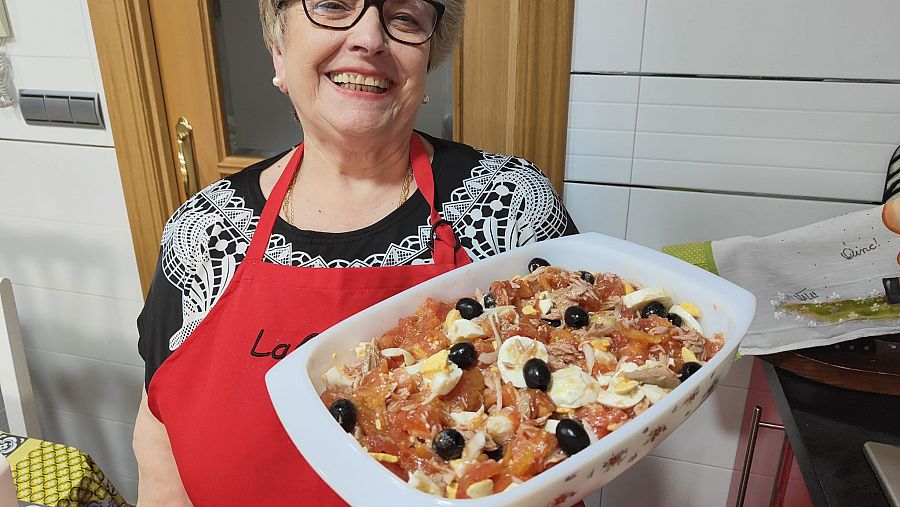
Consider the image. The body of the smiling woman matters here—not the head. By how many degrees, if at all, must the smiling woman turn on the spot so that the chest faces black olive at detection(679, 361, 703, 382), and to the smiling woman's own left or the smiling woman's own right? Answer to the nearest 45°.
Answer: approximately 45° to the smiling woman's own left

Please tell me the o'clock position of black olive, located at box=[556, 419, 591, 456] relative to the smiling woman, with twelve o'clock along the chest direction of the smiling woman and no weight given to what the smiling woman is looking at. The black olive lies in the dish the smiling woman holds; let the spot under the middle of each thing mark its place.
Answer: The black olive is roughly at 11 o'clock from the smiling woman.

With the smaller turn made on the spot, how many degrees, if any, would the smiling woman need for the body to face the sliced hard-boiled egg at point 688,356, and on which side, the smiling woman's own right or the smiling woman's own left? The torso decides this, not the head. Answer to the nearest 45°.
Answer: approximately 45° to the smiling woman's own left

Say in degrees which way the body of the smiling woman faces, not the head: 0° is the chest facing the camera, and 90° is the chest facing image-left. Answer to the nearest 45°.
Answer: approximately 0°

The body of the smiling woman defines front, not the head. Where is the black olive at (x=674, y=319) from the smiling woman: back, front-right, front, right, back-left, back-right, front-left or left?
front-left

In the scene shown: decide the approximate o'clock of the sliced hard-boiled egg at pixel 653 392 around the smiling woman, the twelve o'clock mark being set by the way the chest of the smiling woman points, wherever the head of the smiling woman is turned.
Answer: The sliced hard-boiled egg is roughly at 11 o'clock from the smiling woman.

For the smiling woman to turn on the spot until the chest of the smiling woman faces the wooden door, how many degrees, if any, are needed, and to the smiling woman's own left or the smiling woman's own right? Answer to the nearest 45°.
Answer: approximately 180°
